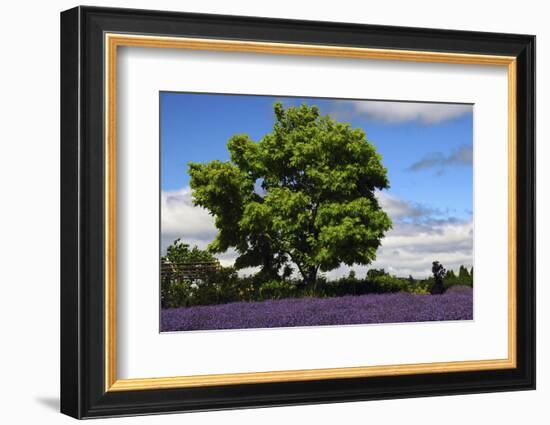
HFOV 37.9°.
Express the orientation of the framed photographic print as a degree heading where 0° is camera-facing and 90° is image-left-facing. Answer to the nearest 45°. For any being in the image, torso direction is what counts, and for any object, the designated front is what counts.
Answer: approximately 315°
